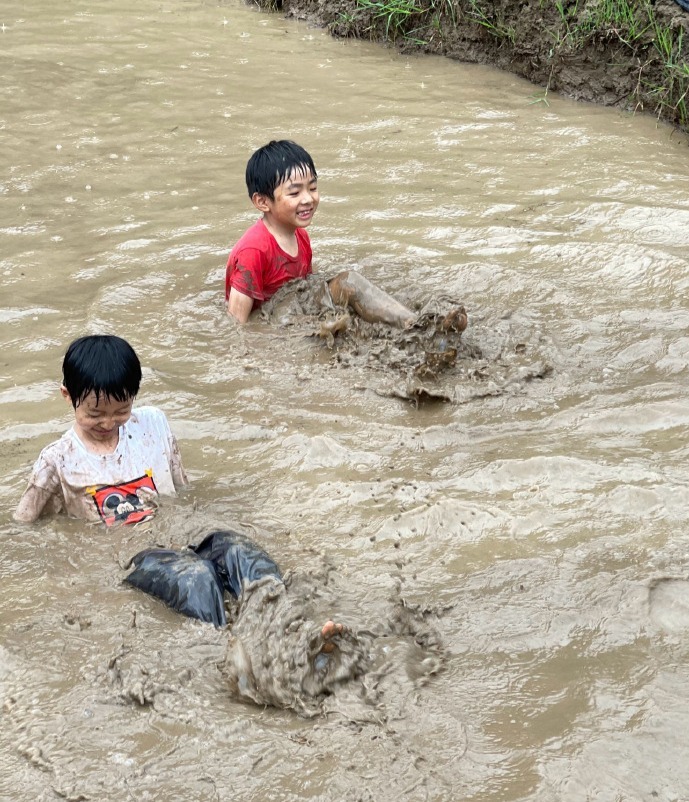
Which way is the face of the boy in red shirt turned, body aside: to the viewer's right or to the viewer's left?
to the viewer's right

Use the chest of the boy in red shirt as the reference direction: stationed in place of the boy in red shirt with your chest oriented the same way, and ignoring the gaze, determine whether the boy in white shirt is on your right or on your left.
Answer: on your right

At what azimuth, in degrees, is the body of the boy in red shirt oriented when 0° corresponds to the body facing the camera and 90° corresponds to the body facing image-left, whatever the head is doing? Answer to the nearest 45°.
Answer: approximately 315°
